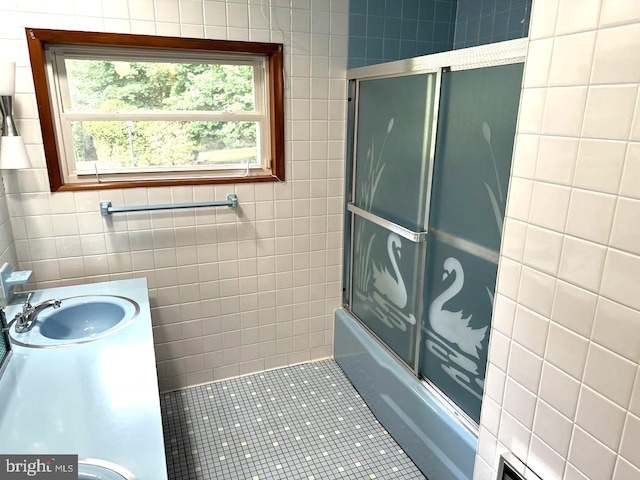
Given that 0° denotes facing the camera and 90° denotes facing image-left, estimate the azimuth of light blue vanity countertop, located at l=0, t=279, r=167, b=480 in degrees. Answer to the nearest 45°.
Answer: approximately 270°

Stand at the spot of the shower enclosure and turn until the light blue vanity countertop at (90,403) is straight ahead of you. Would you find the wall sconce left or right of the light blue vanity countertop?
right

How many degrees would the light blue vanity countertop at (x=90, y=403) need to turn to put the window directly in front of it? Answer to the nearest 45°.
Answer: approximately 45° to its left

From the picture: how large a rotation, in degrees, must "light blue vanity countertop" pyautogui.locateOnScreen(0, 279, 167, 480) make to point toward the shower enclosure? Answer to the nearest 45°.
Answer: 0° — it already faces it

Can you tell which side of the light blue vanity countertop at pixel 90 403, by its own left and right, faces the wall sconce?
left
